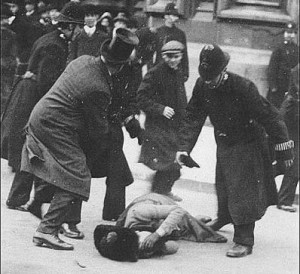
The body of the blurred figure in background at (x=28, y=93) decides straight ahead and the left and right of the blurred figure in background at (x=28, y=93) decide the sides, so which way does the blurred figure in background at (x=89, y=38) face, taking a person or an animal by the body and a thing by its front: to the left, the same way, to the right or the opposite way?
to the right

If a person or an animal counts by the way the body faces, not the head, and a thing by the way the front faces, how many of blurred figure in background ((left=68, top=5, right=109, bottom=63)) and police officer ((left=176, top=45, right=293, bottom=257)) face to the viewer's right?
0

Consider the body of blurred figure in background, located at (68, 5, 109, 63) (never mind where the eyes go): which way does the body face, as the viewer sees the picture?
toward the camera

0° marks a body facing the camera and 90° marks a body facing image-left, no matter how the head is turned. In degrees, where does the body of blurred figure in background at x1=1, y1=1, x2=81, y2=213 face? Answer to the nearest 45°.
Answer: approximately 270°

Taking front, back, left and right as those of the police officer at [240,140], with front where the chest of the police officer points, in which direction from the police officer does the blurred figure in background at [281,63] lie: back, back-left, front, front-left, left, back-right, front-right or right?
back-right

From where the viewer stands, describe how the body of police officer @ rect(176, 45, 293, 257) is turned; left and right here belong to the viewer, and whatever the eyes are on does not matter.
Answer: facing the viewer and to the left of the viewer

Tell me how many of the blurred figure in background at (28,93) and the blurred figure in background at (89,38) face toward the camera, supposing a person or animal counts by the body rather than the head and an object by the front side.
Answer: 1

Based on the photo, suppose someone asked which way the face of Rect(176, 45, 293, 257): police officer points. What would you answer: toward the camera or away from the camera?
toward the camera
